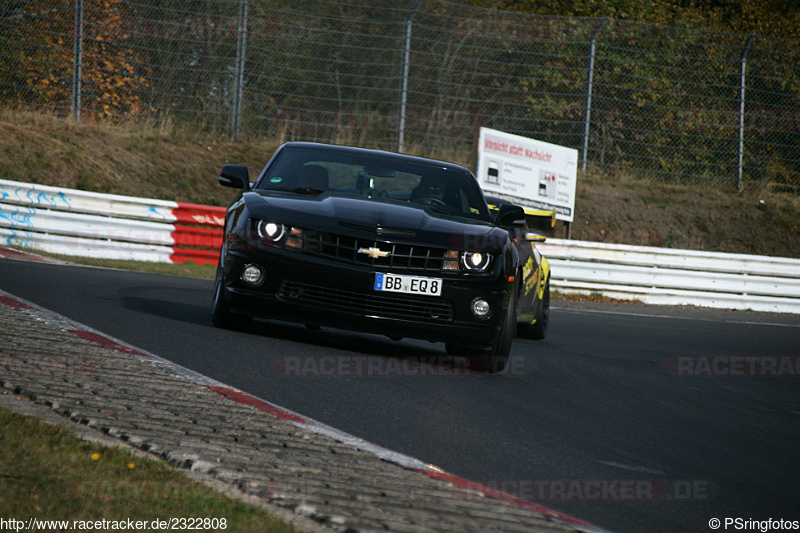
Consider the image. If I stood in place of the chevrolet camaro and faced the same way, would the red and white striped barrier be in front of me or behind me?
behind

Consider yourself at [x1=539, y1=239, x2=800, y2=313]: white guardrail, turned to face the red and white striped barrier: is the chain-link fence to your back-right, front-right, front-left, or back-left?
front-right

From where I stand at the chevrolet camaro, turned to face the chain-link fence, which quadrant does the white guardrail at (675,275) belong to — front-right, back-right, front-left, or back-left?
front-right

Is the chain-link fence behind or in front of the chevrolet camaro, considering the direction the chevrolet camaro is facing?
behind

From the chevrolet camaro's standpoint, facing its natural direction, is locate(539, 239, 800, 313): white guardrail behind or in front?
behind

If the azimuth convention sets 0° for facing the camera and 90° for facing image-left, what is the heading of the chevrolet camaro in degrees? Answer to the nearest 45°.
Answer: approximately 0°

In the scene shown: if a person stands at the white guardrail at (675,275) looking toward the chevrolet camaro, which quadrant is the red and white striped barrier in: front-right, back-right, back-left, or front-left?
front-right

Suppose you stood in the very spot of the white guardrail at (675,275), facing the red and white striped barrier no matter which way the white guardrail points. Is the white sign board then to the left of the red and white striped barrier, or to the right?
right

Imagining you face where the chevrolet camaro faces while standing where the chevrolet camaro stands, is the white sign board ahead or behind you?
behind

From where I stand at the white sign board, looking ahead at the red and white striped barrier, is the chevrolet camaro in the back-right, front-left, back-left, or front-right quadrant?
front-left
